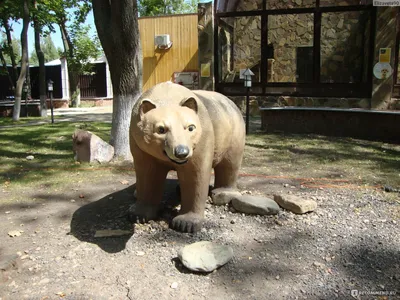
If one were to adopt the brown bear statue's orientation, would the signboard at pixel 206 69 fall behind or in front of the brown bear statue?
behind

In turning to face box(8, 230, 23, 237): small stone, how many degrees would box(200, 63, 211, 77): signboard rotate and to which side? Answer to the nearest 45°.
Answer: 0° — it already faces it

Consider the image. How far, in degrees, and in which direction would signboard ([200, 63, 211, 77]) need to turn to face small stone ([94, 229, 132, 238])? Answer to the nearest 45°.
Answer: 0° — it already faces it

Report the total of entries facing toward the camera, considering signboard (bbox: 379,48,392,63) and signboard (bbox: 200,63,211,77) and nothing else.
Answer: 2

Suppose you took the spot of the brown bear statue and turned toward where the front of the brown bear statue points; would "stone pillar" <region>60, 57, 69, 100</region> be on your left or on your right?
on your right

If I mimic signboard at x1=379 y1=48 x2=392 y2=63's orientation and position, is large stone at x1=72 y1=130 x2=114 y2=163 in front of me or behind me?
in front

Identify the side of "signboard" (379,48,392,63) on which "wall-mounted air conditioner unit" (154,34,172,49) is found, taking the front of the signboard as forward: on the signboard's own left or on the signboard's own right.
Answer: on the signboard's own right

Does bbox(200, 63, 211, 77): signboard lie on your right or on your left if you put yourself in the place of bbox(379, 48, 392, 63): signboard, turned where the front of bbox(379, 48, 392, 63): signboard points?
on your right

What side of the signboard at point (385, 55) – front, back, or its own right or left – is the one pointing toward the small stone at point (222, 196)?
front

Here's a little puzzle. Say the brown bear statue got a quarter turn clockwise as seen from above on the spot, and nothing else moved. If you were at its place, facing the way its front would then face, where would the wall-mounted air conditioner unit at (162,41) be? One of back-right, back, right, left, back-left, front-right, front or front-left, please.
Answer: front-right
